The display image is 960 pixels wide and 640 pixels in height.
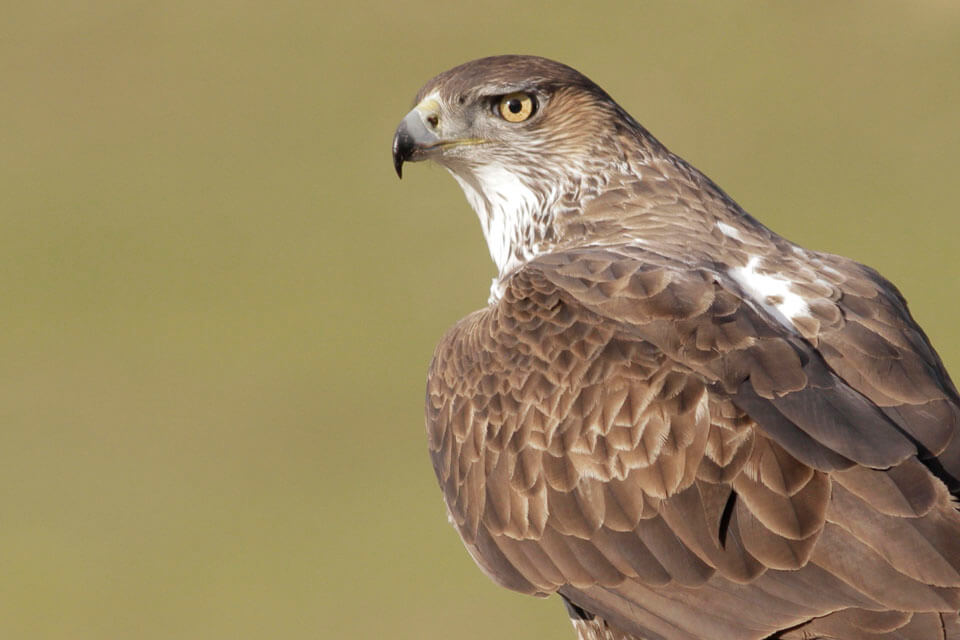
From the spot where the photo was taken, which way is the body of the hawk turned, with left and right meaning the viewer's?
facing away from the viewer and to the left of the viewer
